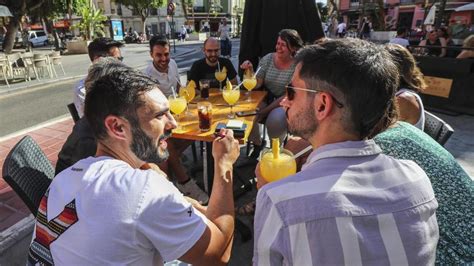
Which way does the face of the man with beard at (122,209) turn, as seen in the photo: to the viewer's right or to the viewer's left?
to the viewer's right

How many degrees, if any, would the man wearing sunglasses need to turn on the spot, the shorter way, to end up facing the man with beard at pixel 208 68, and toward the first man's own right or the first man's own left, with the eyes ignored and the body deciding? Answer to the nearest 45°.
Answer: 0° — they already face them

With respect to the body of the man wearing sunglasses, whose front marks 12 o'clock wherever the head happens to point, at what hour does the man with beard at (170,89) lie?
The man with beard is roughly at 12 o'clock from the man wearing sunglasses.

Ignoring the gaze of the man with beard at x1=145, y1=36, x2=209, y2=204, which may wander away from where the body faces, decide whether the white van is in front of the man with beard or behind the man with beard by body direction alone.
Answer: behind

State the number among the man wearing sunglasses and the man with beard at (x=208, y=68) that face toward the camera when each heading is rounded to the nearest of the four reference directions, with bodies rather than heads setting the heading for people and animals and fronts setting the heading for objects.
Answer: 1

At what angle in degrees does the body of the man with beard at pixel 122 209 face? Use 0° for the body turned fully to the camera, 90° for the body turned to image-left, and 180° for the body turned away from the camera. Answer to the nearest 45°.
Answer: approximately 225°

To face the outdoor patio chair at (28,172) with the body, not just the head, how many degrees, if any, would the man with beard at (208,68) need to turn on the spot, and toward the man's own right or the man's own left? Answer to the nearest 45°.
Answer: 0° — they already face it

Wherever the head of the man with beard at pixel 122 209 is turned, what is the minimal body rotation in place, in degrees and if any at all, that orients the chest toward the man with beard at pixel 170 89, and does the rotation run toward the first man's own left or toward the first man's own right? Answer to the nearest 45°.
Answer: approximately 45° to the first man's own left

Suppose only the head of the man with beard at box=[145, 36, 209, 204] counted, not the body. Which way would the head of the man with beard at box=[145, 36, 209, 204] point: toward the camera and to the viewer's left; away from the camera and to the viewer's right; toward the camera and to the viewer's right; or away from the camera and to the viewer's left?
toward the camera and to the viewer's right
